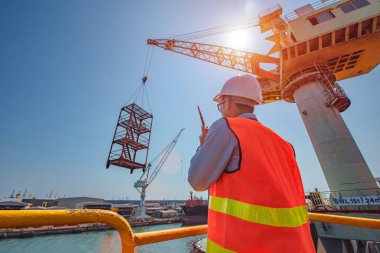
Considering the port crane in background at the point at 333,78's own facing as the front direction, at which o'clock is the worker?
The worker is roughly at 10 o'clock from the port crane in background.

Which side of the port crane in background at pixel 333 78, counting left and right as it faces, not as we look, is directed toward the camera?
left

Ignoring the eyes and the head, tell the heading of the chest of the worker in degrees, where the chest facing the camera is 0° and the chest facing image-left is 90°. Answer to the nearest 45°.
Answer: approximately 135°

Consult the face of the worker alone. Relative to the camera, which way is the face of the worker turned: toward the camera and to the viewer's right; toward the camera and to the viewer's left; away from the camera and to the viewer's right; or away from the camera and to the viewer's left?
away from the camera and to the viewer's left

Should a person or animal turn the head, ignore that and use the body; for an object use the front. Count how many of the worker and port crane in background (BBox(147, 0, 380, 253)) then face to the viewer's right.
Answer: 0

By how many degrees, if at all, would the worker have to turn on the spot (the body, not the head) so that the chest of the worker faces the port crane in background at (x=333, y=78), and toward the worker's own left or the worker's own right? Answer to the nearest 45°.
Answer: approximately 90° to the worker's own right

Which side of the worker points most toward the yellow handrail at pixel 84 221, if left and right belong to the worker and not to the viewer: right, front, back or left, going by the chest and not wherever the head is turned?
left
